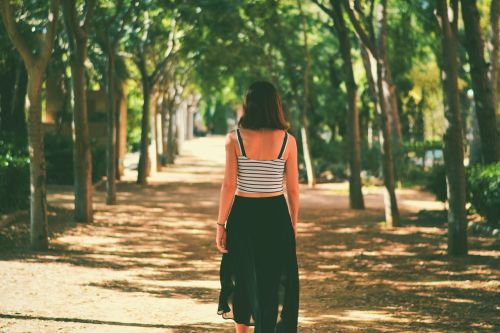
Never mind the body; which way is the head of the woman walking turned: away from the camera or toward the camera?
away from the camera

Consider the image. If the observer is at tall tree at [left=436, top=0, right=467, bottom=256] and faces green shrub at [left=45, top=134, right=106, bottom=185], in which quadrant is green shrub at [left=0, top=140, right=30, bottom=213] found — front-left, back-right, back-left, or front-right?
front-left

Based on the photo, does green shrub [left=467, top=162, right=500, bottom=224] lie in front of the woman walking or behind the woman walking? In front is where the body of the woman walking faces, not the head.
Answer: in front

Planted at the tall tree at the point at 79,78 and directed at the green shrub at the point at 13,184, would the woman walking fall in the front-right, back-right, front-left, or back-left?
back-left

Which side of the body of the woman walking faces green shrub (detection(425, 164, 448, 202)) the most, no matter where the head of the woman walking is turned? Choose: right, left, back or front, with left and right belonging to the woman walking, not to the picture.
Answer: front

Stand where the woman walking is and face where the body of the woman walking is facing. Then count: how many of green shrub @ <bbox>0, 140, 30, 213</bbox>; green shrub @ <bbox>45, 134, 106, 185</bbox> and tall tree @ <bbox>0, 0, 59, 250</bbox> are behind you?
0

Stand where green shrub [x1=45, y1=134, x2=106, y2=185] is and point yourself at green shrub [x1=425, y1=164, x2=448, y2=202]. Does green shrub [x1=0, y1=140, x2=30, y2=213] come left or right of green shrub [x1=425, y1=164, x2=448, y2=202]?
right

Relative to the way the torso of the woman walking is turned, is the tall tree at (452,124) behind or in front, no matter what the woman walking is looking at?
in front

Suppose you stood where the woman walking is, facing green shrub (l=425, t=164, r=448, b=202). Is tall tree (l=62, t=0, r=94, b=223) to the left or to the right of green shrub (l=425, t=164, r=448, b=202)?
left

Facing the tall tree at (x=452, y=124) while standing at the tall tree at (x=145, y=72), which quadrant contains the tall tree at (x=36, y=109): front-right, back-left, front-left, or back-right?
front-right

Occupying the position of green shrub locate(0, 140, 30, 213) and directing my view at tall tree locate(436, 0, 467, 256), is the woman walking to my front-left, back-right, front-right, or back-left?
front-right

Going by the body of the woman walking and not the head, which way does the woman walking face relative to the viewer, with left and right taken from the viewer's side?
facing away from the viewer

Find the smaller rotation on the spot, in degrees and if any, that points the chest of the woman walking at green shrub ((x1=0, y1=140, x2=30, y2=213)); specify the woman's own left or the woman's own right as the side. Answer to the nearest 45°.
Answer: approximately 45° to the woman's own left

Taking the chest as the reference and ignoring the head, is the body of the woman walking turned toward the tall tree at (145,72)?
yes
